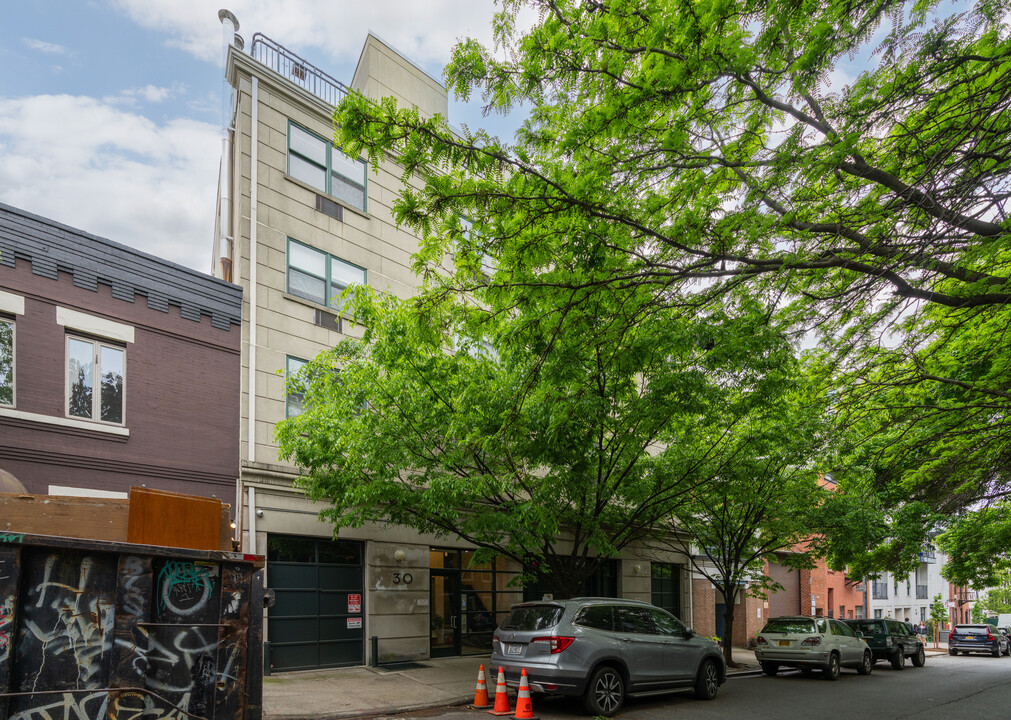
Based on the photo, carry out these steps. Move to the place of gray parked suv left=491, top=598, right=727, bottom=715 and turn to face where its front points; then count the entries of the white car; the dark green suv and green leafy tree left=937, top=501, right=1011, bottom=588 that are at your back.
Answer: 0

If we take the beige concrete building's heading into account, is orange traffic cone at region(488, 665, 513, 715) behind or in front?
in front

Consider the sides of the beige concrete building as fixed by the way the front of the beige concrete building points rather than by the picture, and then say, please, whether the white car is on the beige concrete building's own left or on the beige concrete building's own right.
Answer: on the beige concrete building's own left

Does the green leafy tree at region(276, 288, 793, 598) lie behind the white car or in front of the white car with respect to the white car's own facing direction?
behind

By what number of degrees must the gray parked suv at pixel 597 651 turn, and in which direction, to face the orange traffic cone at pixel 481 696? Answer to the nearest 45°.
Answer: approximately 135° to its left

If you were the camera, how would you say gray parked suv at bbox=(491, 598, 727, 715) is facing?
facing away from the viewer and to the right of the viewer

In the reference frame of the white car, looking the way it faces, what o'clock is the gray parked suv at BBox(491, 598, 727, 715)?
The gray parked suv is roughly at 5 o'clock from the white car.

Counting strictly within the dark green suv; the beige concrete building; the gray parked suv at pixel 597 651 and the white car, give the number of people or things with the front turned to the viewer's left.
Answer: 0

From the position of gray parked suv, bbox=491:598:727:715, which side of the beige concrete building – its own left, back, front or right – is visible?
front

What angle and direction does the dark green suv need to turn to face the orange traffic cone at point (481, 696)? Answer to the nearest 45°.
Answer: approximately 135° to its right

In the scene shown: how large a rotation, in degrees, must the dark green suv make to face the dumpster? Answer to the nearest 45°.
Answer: approximately 135° to its right

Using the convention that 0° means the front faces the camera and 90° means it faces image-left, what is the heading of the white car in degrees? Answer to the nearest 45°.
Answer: approximately 225°

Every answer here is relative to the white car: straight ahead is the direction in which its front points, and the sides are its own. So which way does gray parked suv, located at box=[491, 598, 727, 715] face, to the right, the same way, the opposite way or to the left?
the same way

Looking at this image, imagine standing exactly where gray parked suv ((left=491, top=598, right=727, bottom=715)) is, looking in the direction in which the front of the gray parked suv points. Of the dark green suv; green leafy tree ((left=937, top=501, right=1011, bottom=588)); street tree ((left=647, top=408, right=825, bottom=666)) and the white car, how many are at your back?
0

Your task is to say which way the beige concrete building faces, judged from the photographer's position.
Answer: facing the viewer and to the right of the viewer

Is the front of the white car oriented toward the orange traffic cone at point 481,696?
no

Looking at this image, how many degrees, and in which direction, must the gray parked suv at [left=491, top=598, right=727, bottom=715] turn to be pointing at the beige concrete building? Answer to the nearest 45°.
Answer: approximately 90° to its left

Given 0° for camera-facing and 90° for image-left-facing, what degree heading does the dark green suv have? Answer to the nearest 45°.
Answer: approximately 225°

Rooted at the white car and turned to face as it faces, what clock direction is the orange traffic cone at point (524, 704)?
The orange traffic cone is roughly at 5 o'clock from the white car.
